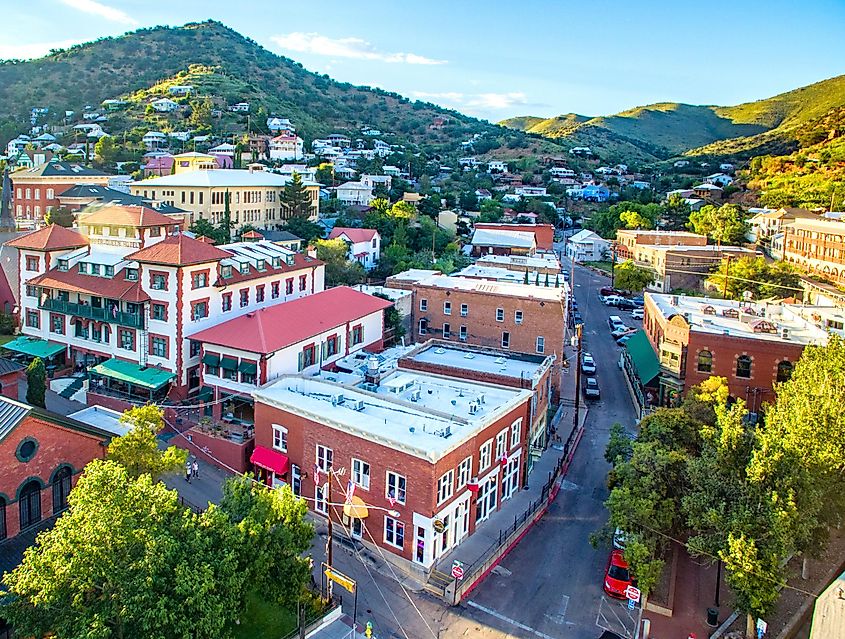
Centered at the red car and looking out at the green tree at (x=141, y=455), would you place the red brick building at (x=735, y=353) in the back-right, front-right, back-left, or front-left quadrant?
back-right

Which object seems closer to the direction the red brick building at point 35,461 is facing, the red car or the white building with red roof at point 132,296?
the red car

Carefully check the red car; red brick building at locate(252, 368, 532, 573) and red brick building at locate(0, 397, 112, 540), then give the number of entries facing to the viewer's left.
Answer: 0

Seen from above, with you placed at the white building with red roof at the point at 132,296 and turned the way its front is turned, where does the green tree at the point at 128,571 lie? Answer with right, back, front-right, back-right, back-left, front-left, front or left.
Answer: front-left

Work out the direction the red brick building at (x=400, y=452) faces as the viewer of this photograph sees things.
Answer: facing the viewer and to the right of the viewer

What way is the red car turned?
toward the camera

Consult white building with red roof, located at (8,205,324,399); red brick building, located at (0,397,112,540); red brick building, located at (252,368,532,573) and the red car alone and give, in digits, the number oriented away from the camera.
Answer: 0

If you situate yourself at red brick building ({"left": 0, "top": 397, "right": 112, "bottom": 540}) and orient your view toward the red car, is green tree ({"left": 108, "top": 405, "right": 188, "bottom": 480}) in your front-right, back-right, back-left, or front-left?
front-left

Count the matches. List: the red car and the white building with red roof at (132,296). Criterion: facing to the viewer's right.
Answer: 0

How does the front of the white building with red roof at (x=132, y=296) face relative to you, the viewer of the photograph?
facing the viewer and to the left of the viewer

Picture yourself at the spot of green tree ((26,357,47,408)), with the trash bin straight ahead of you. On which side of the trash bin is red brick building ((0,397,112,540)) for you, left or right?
right

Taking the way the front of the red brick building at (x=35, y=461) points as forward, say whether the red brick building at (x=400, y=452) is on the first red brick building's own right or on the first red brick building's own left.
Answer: on the first red brick building's own left

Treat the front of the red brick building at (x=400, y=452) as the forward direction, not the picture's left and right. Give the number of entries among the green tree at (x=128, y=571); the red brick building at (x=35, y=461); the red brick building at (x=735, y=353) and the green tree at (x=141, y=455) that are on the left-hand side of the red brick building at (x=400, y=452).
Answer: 1

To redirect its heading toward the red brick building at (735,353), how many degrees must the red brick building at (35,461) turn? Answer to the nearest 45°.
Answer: approximately 45° to its left
